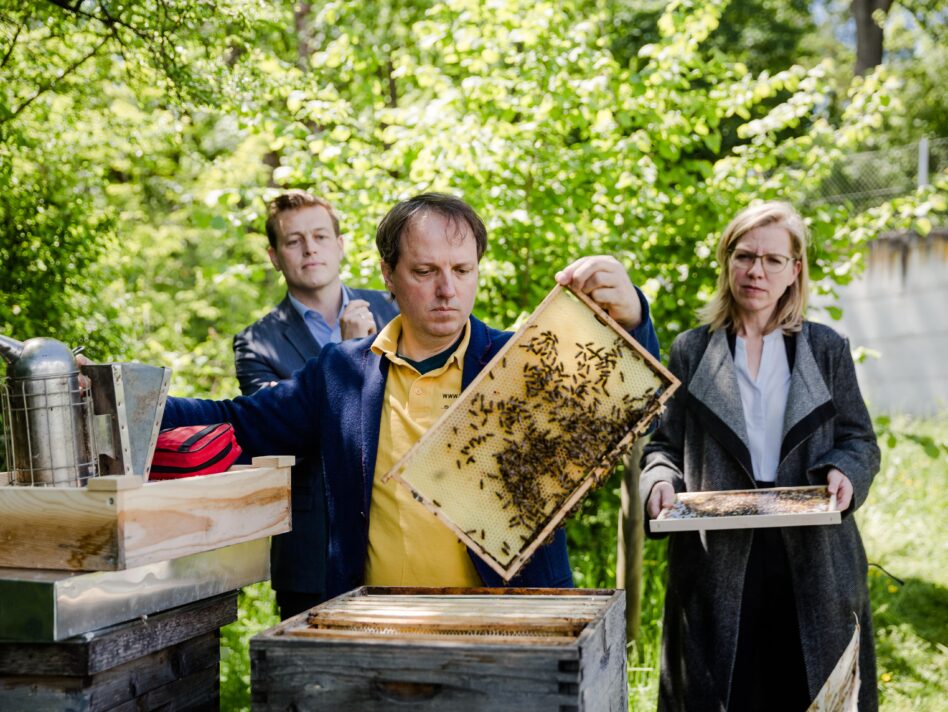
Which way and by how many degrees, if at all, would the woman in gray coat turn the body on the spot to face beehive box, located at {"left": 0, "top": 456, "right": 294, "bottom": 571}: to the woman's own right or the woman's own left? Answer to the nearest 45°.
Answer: approximately 45° to the woman's own right

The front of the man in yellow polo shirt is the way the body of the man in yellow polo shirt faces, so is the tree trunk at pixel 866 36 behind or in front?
behind

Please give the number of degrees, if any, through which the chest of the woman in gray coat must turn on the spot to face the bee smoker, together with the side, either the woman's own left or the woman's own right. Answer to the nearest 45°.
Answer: approximately 45° to the woman's own right

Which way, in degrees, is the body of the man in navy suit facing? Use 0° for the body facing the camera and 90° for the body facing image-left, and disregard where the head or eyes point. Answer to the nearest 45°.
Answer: approximately 315°

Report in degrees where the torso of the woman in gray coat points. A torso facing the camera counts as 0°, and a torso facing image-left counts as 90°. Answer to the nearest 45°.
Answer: approximately 0°

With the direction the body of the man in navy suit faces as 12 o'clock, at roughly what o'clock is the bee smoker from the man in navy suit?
The bee smoker is roughly at 2 o'clock from the man in navy suit.

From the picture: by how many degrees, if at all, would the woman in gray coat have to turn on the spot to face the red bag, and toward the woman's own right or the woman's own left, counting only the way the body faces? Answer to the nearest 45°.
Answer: approximately 45° to the woman's own right

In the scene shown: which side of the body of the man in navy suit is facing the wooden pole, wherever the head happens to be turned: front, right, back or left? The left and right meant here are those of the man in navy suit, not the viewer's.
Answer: left

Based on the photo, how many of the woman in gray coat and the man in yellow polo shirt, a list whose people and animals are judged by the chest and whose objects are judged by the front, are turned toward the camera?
2
